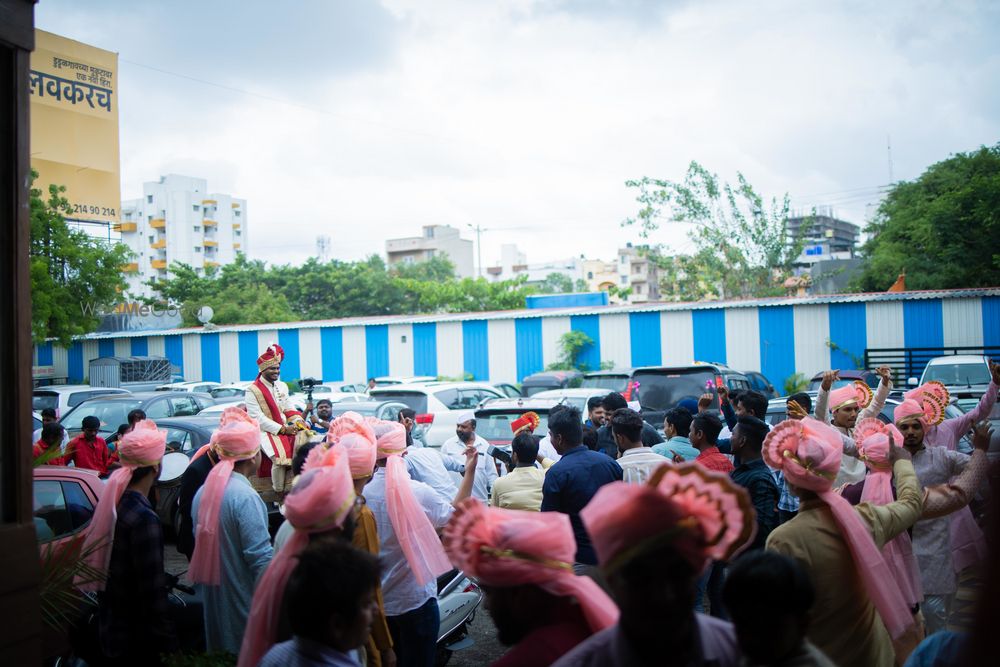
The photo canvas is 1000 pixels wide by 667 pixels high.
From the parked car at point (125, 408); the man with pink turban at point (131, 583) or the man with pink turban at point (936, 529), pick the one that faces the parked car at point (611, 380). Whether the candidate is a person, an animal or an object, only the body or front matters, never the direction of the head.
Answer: the man with pink turban at point (131, 583)

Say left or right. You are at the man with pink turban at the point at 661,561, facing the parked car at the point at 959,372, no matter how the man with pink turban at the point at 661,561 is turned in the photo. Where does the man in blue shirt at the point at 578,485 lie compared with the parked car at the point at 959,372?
left

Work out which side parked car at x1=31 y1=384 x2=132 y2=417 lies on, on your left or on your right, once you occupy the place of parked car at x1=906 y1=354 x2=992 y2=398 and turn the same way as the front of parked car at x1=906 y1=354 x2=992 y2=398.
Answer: on your right

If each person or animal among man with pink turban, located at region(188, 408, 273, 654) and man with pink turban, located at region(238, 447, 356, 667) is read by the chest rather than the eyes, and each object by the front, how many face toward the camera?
0

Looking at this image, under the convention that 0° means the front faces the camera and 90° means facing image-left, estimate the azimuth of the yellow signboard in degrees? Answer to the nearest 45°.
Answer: approximately 315°

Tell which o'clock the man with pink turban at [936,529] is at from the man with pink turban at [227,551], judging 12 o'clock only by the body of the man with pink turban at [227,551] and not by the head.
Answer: the man with pink turban at [936,529] is roughly at 2 o'clock from the man with pink turban at [227,551].

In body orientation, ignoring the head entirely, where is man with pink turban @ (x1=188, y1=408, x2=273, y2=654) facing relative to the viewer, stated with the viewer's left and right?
facing away from the viewer and to the right of the viewer

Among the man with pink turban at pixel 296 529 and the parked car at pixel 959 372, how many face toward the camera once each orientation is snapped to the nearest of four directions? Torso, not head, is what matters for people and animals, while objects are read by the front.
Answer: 1

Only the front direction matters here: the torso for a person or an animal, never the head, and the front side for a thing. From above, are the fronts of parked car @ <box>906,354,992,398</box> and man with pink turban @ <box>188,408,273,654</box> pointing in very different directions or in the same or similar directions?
very different directions

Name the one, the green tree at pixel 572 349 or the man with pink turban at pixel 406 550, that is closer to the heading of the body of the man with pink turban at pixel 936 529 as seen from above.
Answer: the man with pink turban

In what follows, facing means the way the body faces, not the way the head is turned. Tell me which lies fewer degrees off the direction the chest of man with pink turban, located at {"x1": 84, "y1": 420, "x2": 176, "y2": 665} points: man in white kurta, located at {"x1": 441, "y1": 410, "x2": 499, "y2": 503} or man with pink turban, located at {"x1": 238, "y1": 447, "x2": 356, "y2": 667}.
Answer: the man in white kurta

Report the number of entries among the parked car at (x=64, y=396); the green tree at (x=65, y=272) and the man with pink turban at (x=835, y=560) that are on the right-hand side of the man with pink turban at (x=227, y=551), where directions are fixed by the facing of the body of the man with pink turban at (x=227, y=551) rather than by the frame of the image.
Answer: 1

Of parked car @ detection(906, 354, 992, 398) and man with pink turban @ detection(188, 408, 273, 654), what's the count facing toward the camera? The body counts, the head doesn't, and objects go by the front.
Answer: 1

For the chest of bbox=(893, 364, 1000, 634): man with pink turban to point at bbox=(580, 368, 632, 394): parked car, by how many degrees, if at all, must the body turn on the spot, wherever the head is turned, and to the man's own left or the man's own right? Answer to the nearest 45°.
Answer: approximately 90° to the man's own right
